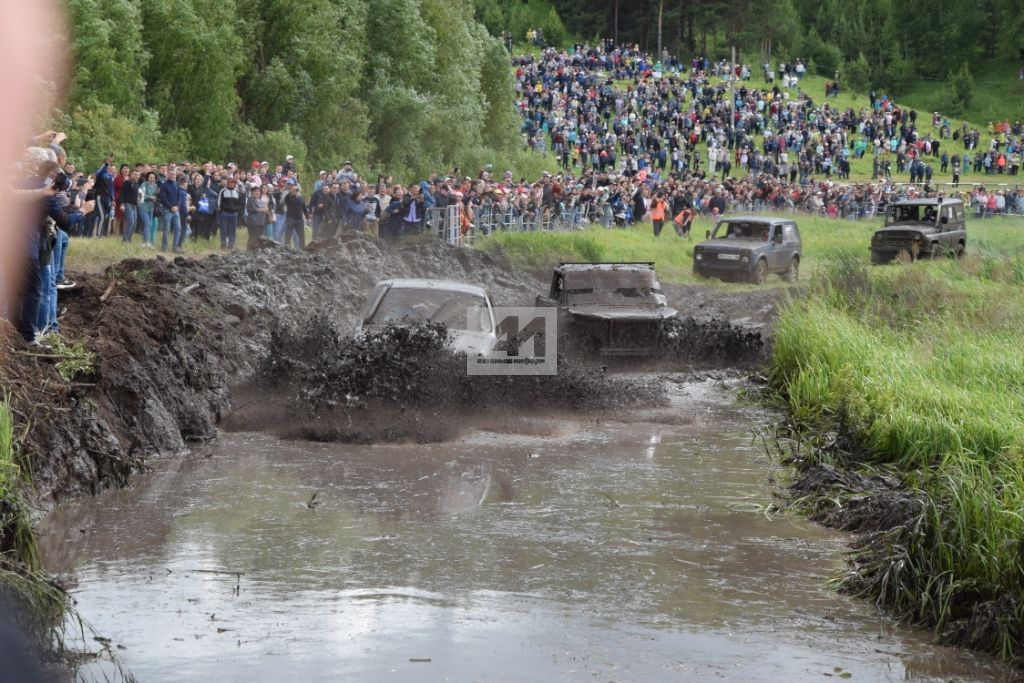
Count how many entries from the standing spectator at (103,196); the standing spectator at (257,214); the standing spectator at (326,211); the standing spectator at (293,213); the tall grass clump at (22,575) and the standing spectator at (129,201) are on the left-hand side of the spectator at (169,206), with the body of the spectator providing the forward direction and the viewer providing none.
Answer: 3

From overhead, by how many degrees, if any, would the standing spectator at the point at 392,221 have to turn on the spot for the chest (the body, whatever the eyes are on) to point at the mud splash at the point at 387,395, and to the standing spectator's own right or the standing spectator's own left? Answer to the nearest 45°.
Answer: approximately 45° to the standing spectator's own right

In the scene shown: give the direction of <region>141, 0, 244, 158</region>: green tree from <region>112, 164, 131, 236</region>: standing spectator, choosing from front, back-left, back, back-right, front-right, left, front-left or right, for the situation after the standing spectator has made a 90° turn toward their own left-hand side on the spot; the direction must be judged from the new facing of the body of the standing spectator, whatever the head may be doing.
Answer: front-left

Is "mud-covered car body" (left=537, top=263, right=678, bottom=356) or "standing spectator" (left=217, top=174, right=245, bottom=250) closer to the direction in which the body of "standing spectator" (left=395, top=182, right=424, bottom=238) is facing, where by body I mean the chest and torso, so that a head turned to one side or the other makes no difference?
the mud-covered car body

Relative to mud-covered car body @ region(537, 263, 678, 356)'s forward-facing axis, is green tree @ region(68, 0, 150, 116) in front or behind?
behind

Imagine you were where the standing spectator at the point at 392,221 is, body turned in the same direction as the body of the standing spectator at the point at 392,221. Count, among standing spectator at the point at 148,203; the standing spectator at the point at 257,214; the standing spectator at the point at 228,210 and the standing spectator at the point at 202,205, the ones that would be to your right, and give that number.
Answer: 4

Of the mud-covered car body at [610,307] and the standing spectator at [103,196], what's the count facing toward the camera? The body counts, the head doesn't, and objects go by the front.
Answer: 1

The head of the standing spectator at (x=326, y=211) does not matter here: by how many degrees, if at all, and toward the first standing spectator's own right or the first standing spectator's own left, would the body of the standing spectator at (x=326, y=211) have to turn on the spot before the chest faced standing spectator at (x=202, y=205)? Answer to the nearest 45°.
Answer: approximately 90° to the first standing spectator's own right
